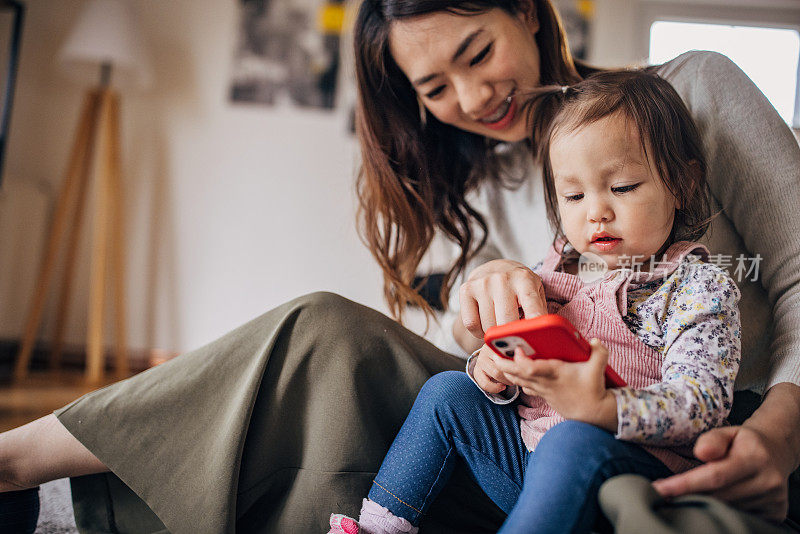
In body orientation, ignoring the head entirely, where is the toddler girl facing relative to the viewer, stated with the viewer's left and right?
facing the viewer and to the left of the viewer

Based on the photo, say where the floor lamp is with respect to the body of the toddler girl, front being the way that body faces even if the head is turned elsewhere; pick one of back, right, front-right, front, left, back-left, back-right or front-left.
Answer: right

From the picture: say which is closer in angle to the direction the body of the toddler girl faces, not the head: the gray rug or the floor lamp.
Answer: the gray rug

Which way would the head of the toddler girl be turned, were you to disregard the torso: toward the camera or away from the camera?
toward the camera

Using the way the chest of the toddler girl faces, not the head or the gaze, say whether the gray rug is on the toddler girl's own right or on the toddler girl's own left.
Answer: on the toddler girl's own right

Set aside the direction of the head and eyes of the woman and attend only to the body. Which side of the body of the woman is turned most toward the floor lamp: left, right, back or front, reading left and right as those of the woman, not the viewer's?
right
